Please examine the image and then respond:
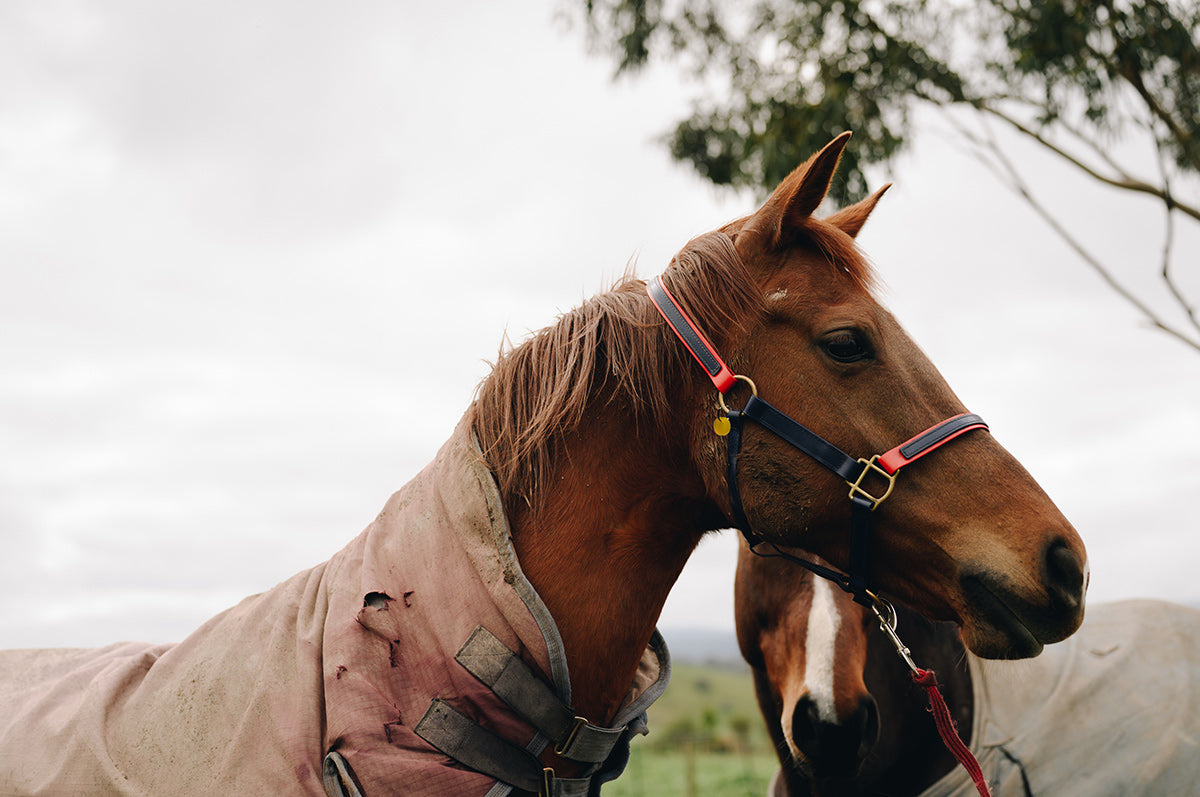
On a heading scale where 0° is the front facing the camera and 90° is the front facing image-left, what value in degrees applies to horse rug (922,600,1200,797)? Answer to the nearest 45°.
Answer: approximately 45°

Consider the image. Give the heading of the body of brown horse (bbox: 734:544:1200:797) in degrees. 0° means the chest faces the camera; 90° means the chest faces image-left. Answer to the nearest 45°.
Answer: approximately 45°

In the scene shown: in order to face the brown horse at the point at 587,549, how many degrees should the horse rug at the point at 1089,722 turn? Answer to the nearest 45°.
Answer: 0° — it already faces it
